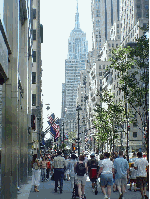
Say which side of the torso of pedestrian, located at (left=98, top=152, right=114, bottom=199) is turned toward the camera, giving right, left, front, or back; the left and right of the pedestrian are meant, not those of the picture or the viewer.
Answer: back

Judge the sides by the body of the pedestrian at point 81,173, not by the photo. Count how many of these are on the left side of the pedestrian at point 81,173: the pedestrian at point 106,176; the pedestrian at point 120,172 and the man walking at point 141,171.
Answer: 0

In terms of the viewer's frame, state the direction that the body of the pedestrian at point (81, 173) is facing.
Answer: away from the camera

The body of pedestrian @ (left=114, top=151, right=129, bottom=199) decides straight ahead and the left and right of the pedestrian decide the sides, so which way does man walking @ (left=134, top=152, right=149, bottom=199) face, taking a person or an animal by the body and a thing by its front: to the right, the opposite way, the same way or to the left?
the same way

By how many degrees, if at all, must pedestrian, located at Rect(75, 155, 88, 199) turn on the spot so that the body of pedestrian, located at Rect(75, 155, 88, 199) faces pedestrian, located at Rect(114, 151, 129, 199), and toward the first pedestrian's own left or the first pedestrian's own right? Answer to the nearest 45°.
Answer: approximately 90° to the first pedestrian's own right

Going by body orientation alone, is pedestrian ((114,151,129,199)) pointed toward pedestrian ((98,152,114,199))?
no
